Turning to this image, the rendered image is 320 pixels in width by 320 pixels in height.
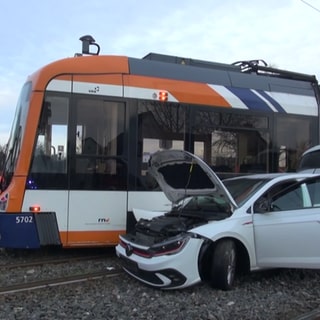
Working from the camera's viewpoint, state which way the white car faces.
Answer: facing the viewer and to the left of the viewer

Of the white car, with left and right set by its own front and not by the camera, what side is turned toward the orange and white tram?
right
